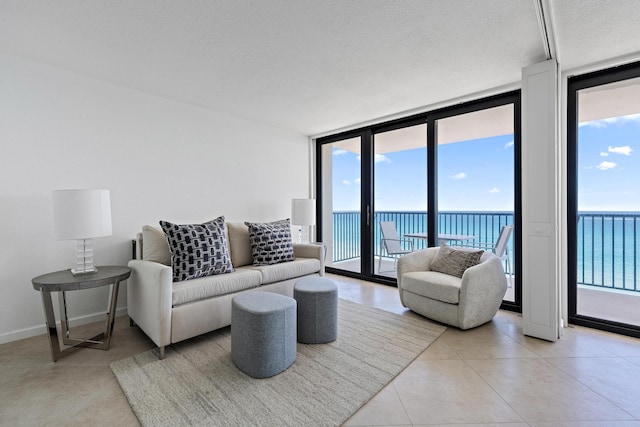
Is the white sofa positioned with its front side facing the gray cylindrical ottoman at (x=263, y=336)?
yes

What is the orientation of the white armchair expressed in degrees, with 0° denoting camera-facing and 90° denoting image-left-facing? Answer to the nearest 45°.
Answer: approximately 45°

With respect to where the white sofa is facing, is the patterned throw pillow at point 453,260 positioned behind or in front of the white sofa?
in front

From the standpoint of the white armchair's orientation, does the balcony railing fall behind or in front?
behind

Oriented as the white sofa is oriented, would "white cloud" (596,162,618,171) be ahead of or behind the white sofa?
ahead

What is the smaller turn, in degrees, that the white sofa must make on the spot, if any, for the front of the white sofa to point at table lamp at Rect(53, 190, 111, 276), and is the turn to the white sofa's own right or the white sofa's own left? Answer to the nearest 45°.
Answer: approximately 135° to the white sofa's own right

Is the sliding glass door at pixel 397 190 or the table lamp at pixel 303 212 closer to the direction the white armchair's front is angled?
the table lamp

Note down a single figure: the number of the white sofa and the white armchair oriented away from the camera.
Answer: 0

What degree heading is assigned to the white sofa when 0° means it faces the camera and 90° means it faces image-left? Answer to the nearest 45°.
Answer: approximately 315°

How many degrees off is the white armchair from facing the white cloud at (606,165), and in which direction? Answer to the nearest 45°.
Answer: approximately 180°

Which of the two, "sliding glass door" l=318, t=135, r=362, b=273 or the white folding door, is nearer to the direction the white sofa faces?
the white folding door

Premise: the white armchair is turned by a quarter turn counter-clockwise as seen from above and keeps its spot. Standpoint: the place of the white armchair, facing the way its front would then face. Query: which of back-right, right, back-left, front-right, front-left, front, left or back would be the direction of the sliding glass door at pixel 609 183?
left

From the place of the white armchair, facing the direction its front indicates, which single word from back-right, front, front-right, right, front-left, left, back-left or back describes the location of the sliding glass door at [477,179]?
back-right
